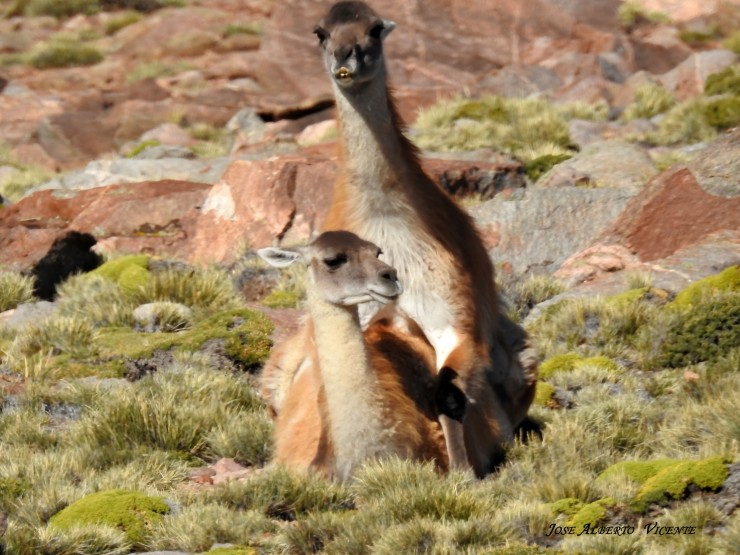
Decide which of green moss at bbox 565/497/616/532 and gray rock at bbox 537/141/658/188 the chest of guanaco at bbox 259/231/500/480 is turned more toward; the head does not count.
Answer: the green moss

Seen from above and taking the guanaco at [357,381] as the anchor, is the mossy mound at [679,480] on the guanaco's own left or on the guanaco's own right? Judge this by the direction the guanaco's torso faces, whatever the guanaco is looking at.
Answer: on the guanaco's own left

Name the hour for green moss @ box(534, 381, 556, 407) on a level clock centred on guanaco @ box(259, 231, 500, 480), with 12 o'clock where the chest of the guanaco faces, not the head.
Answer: The green moss is roughly at 7 o'clock from the guanaco.

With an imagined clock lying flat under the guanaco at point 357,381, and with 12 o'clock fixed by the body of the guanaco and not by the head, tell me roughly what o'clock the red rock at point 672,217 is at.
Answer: The red rock is roughly at 7 o'clock from the guanaco.

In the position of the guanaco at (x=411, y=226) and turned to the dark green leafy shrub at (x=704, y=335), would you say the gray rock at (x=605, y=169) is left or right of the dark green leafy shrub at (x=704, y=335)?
left

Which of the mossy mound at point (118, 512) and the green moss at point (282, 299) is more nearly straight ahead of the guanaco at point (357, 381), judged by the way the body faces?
the mossy mound

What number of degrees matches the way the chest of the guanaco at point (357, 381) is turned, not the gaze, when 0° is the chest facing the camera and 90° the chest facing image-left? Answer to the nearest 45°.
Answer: approximately 0°

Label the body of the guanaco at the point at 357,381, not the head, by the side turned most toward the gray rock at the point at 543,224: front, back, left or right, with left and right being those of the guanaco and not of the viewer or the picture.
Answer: back

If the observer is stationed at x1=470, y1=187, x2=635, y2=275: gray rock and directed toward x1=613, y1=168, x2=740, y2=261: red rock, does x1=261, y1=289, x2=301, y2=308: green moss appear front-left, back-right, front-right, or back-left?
back-right

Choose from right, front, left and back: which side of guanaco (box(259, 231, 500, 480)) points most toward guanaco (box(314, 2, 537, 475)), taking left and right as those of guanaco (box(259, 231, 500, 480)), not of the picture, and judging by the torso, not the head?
back

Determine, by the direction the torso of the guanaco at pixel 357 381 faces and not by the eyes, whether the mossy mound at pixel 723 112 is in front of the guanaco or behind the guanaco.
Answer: behind
